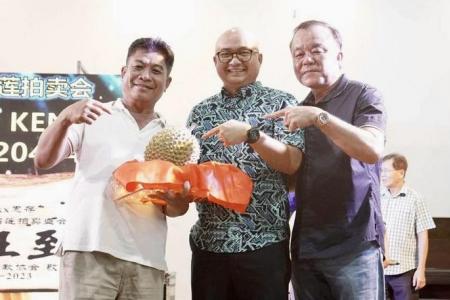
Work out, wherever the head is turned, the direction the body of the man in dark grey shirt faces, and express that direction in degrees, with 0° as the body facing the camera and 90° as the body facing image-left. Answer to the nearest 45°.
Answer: approximately 45°

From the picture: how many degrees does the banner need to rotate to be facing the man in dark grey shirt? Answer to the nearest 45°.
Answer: approximately 45° to its left

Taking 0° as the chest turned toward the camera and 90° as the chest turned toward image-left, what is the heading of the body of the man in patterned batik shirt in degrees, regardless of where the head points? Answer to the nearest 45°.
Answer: approximately 0°

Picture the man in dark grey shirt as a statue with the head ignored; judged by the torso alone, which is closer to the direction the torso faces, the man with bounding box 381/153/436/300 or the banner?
the banner

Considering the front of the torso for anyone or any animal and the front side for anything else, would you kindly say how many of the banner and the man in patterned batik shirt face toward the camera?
2

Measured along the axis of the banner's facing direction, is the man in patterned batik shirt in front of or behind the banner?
in front

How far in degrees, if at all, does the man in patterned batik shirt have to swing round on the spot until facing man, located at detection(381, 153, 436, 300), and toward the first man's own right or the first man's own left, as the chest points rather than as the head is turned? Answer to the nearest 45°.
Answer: approximately 135° to the first man's own left

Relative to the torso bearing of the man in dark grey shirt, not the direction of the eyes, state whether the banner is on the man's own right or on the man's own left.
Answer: on the man's own right

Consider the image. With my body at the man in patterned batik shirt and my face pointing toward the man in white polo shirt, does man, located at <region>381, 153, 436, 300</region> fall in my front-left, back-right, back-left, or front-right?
back-right
